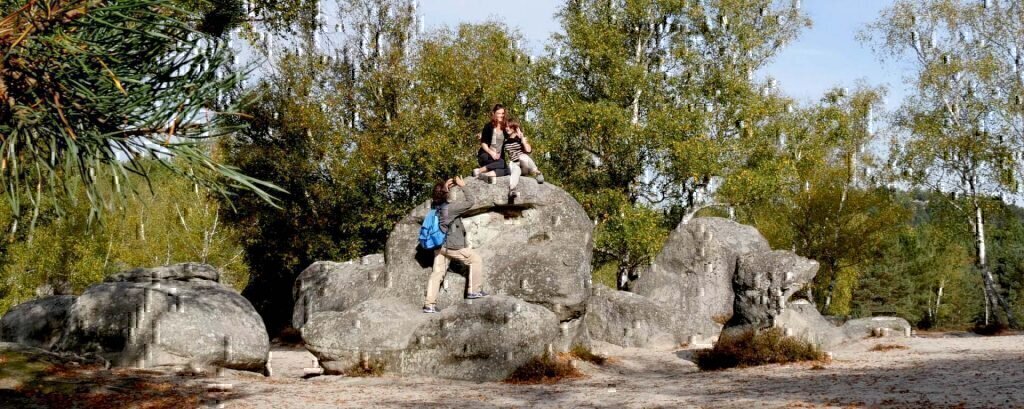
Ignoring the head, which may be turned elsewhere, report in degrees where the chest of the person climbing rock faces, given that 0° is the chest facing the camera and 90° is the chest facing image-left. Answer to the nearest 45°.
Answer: approximately 270°

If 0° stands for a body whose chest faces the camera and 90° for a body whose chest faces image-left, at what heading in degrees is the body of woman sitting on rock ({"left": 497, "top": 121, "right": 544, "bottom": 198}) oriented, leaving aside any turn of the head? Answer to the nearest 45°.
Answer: approximately 0°

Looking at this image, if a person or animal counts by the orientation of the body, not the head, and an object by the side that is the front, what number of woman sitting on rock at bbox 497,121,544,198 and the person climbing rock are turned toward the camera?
1

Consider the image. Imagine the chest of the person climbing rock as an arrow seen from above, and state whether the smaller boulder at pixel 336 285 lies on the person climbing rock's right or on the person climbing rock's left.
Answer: on the person climbing rock's left

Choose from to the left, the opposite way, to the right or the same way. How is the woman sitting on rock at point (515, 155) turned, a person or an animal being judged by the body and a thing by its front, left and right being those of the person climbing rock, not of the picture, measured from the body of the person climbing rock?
to the right

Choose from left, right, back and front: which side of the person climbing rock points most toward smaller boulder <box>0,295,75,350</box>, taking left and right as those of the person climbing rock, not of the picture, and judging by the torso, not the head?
back
